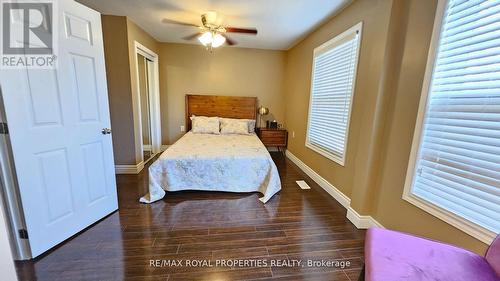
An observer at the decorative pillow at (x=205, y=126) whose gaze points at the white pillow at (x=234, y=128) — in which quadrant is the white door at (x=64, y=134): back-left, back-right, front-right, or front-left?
back-right

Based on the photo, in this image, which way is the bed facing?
toward the camera

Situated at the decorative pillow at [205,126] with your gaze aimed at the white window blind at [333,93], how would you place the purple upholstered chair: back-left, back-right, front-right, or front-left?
front-right

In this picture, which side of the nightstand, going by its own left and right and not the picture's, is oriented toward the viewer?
front

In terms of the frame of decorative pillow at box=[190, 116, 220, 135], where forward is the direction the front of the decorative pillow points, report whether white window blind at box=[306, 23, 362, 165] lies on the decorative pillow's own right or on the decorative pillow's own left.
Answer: on the decorative pillow's own left

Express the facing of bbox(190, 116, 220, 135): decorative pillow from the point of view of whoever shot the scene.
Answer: facing the viewer

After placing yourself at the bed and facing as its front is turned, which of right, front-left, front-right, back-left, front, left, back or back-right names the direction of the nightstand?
back-left

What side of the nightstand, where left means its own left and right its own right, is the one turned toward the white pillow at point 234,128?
right

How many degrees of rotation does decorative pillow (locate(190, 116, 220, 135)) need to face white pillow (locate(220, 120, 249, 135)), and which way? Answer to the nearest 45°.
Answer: approximately 90° to its left

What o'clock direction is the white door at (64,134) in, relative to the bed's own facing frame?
The white door is roughly at 2 o'clock from the bed.

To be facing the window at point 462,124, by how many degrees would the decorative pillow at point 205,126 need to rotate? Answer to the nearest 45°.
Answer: approximately 45° to its left

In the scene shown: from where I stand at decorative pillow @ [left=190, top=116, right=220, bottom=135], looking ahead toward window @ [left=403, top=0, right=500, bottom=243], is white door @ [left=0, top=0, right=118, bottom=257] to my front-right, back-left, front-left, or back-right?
front-right

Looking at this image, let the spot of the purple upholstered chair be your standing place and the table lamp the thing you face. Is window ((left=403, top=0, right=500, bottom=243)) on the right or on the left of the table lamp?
right

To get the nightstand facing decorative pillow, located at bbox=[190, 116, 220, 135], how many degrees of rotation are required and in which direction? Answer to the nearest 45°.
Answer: approximately 90° to its right

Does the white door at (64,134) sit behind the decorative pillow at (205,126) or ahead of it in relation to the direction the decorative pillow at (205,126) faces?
ahead

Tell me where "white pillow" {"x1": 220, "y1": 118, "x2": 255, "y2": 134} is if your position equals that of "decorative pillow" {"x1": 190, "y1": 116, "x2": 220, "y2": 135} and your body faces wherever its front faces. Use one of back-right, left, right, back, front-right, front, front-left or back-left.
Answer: left
